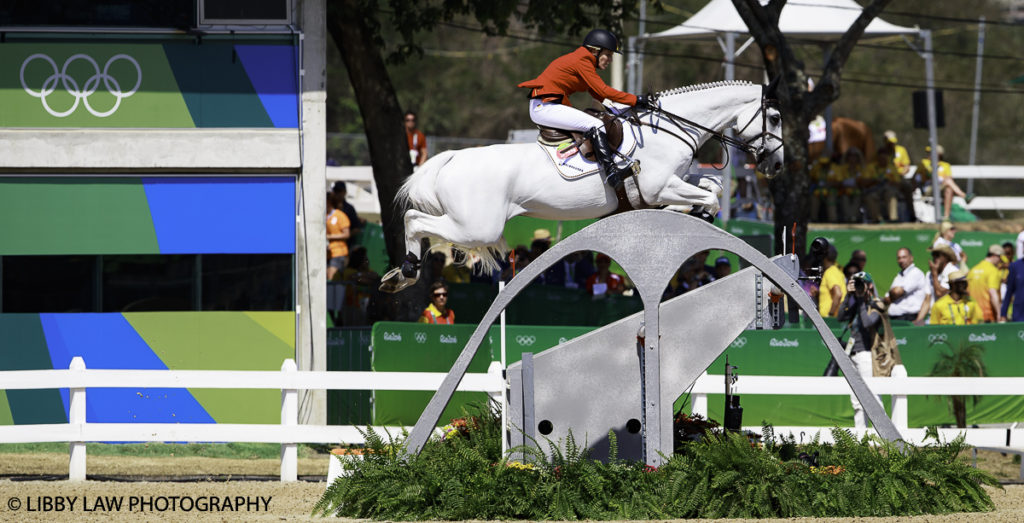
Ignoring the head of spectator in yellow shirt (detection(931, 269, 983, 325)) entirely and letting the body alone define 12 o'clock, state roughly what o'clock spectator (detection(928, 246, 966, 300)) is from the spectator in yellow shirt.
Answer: The spectator is roughly at 6 o'clock from the spectator in yellow shirt.

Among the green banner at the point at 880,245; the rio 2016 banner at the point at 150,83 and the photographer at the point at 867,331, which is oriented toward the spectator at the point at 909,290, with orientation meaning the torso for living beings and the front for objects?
the green banner

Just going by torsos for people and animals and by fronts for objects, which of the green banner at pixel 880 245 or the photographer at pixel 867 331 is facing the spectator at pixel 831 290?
the green banner

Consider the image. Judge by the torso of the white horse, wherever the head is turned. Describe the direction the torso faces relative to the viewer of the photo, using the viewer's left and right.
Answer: facing to the right of the viewer

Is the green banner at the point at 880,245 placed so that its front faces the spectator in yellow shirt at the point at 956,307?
yes

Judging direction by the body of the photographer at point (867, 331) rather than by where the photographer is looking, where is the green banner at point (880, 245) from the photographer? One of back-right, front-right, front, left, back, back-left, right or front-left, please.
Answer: back-right

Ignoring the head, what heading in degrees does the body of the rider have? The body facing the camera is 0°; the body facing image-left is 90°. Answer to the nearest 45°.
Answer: approximately 270°

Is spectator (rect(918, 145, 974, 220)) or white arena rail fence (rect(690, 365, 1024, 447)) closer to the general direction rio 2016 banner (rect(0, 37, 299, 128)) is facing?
the white arena rail fence

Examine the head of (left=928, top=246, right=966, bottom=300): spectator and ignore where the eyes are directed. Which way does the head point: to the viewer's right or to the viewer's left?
to the viewer's left
